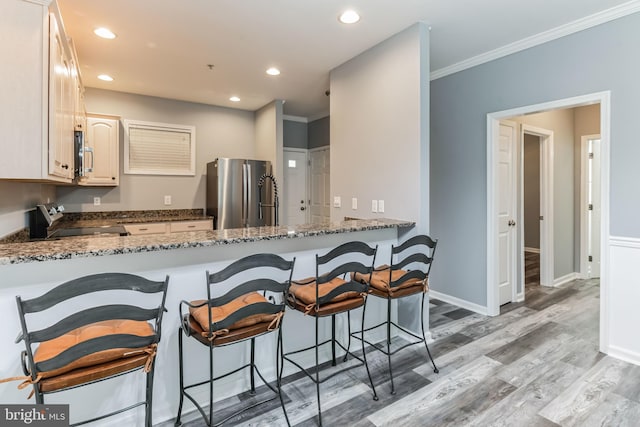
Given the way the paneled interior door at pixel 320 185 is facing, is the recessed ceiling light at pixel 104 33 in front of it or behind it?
in front

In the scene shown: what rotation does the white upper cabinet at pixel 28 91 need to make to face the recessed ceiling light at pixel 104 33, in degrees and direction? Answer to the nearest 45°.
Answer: approximately 45° to its left

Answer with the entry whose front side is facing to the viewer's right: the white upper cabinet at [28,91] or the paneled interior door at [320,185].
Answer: the white upper cabinet

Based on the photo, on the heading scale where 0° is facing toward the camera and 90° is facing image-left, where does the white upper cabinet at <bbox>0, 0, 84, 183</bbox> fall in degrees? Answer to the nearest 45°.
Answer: approximately 270°

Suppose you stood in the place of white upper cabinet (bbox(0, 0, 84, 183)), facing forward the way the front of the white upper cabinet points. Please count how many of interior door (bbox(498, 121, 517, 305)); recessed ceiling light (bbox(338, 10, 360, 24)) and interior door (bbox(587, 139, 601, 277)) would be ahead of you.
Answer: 3

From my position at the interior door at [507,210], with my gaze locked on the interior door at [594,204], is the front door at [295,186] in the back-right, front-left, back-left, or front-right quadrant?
back-left

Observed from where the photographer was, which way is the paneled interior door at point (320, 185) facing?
facing the viewer and to the left of the viewer

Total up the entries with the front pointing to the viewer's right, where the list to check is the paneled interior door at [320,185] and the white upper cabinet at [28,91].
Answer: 1

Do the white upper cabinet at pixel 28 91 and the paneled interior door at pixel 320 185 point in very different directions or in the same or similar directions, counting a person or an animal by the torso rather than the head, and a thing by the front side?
very different directions

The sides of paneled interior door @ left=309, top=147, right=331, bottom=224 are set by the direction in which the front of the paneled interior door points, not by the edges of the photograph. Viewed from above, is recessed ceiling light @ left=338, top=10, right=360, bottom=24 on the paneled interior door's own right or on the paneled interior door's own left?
on the paneled interior door's own left

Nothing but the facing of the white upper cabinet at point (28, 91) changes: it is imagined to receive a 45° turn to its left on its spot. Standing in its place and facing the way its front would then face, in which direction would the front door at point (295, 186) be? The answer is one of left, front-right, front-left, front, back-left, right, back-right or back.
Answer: front
